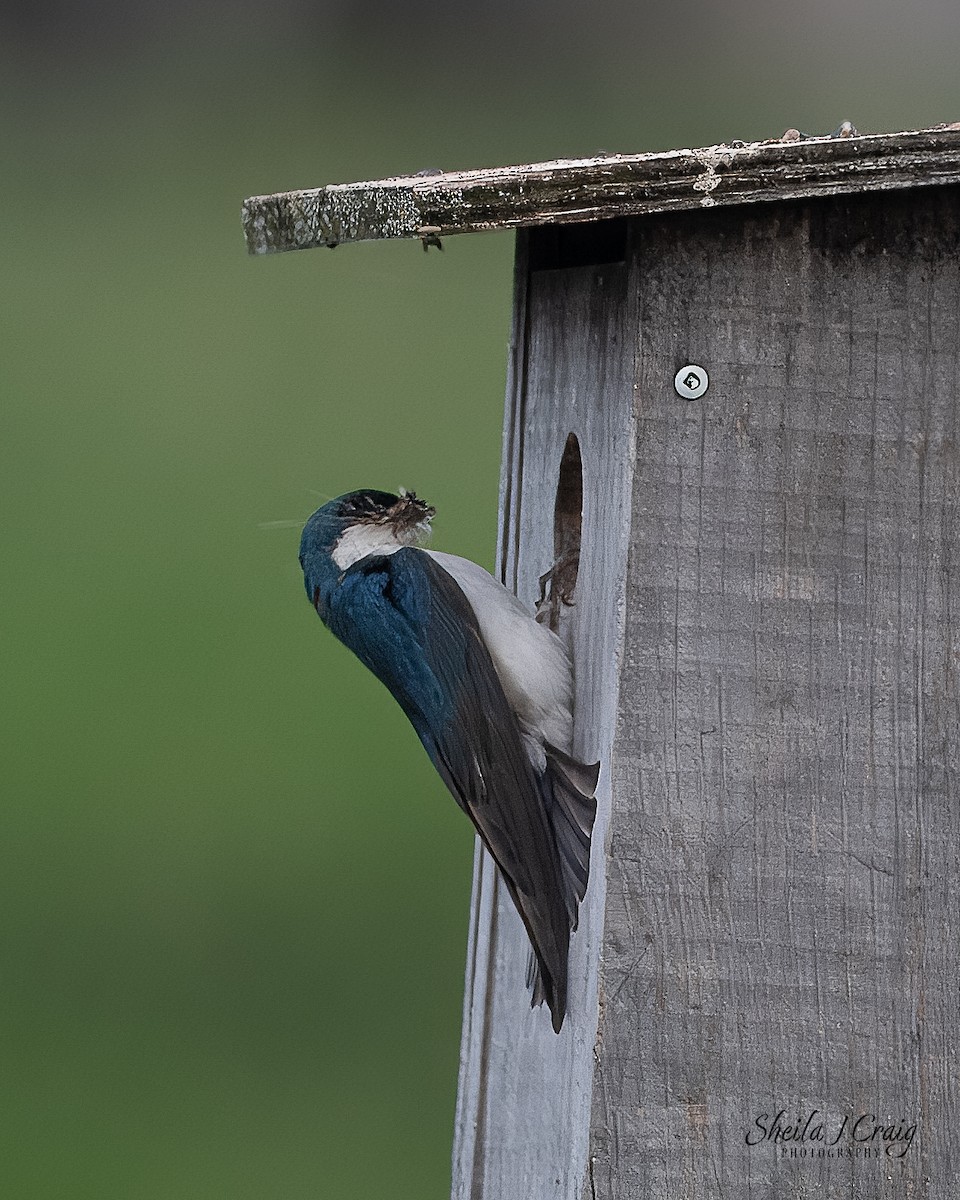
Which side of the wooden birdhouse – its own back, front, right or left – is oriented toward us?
left
